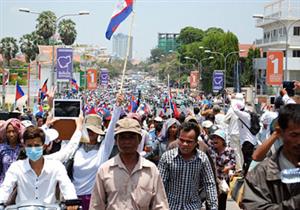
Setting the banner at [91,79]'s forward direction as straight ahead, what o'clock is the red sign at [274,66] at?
The red sign is roughly at 11 o'clock from the banner.

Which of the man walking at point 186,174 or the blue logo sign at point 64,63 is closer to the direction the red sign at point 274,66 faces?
the man walking

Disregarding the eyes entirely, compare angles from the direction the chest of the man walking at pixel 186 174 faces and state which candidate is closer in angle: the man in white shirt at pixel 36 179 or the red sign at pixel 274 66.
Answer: the man in white shirt

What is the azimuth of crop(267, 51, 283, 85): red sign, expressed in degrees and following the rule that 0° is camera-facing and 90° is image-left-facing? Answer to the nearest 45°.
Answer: approximately 0°

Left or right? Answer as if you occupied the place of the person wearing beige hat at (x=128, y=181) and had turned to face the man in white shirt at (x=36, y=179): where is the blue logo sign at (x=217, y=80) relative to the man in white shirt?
right

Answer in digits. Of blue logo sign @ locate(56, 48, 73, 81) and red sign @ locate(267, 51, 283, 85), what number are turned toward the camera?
2

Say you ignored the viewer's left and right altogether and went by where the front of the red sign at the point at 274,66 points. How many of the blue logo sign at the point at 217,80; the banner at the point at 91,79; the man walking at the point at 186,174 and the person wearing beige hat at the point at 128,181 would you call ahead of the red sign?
2

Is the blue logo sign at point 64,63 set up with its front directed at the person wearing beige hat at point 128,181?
yes
